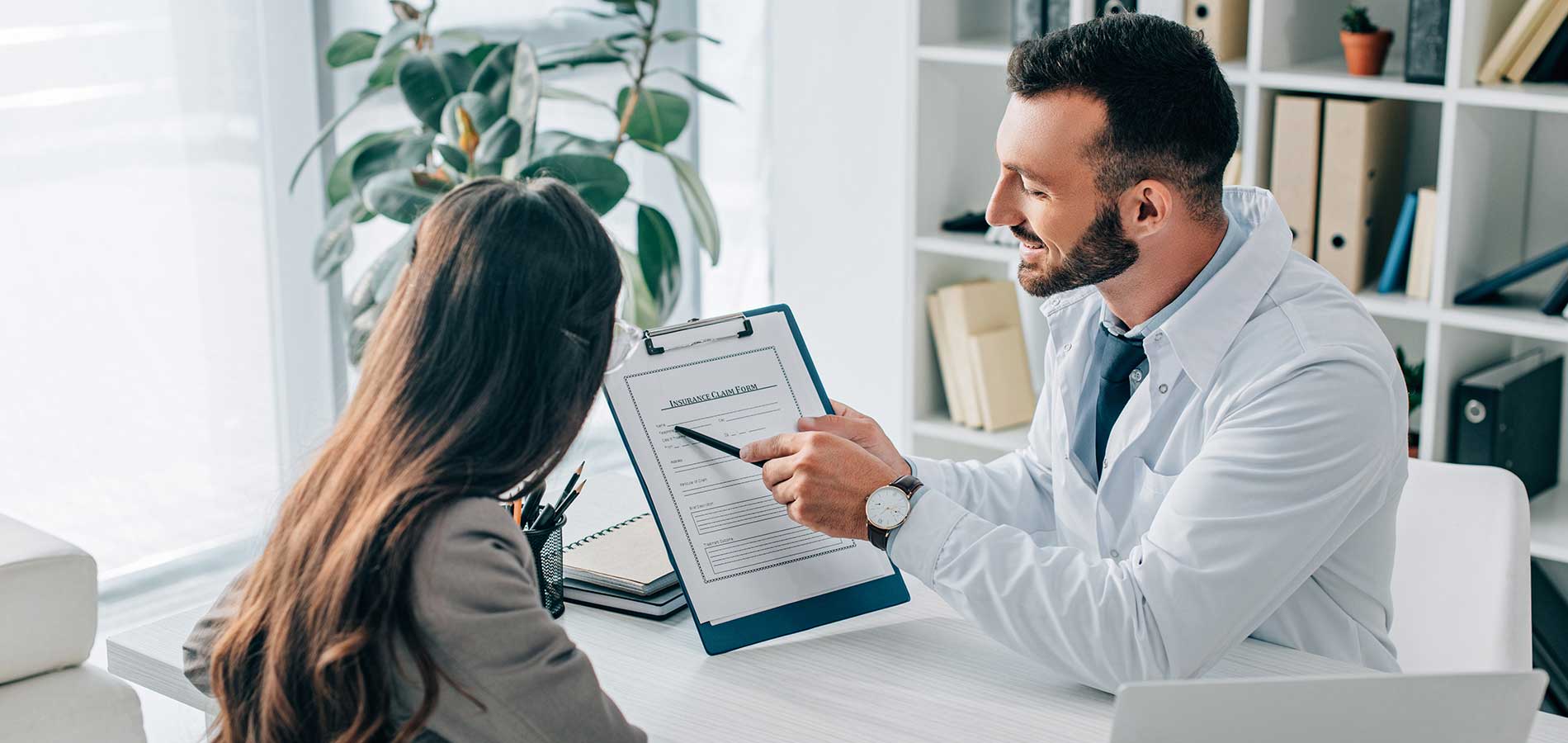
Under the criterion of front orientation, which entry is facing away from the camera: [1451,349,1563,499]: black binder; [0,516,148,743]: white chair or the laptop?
the laptop

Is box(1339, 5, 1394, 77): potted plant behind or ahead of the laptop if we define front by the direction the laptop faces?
ahead

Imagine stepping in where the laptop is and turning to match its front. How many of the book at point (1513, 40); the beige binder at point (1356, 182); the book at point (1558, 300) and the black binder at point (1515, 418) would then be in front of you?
4

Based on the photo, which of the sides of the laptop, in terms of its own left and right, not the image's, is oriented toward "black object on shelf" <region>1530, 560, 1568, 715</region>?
front

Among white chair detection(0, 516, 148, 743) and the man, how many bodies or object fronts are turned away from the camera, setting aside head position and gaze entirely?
0

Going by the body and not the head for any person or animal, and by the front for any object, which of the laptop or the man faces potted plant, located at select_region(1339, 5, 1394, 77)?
the laptop

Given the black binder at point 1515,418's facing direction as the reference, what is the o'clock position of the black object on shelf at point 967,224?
The black object on shelf is roughly at 2 o'clock from the black binder.

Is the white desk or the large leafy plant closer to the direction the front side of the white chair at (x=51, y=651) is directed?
the white desk

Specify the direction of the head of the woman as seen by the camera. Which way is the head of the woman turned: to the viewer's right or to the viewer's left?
to the viewer's right

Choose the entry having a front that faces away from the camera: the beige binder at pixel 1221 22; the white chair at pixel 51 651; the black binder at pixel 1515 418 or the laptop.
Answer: the laptop

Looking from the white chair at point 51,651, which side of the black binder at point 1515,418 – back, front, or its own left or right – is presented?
front

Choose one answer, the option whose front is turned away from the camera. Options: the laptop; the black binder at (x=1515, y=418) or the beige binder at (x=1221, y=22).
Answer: the laptop

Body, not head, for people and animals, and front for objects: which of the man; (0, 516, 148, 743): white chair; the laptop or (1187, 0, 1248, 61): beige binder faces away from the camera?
the laptop

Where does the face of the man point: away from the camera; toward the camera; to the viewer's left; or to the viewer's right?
to the viewer's left

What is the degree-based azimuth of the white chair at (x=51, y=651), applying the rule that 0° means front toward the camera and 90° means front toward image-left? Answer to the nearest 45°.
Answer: approximately 315°
